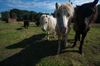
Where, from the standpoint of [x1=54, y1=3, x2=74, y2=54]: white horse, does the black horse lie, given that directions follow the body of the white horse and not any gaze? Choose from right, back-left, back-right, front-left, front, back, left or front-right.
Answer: back-left

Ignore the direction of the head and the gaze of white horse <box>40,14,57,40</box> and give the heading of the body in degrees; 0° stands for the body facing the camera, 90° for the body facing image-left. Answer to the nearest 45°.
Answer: approximately 45°

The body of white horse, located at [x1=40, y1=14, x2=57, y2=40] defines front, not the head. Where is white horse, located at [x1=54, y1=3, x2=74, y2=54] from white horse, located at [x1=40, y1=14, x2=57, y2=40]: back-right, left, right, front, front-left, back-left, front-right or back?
front-left

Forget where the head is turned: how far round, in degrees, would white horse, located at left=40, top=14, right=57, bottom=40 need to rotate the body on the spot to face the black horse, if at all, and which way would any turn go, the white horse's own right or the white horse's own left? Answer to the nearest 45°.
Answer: approximately 45° to the white horse's own left

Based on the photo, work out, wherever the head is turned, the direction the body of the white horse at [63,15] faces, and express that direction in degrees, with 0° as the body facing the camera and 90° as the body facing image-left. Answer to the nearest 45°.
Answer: approximately 0°
